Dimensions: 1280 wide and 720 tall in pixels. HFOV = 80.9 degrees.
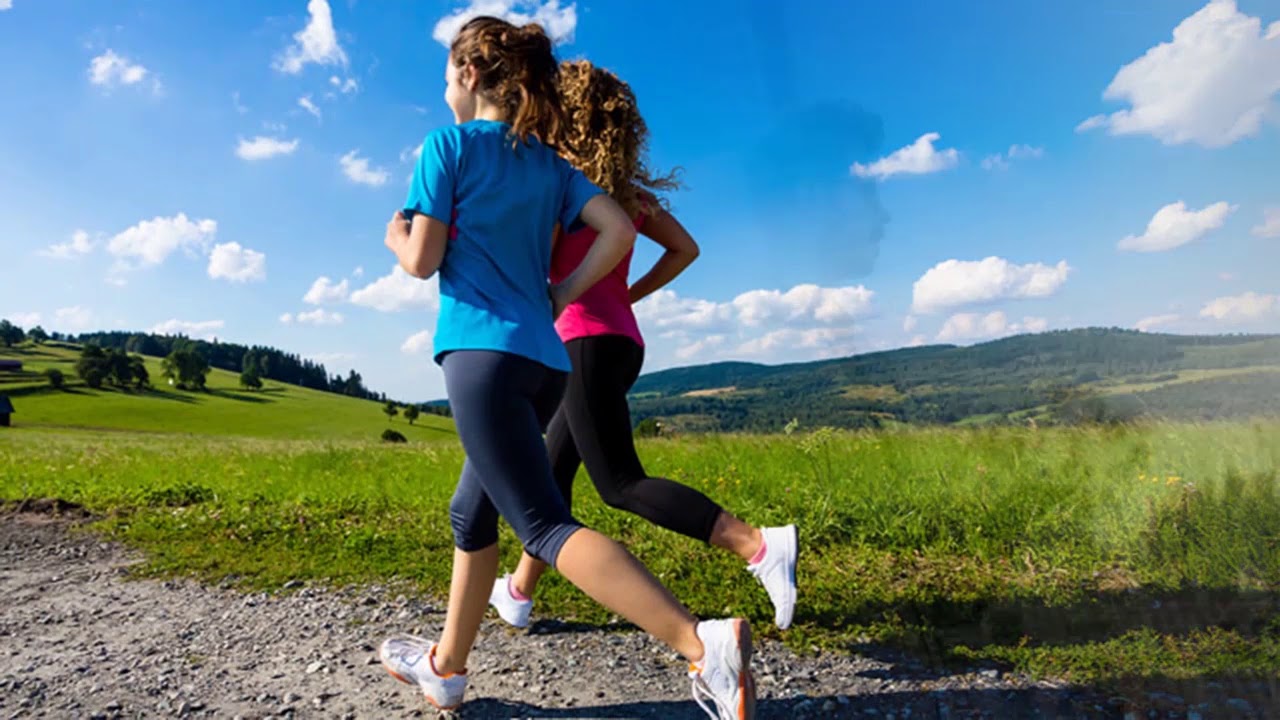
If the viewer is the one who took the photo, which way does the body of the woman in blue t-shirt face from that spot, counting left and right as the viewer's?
facing away from the viewer and to the left of the viewer

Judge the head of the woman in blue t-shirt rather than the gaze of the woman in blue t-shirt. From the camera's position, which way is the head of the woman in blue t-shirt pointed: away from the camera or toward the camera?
away from the camera

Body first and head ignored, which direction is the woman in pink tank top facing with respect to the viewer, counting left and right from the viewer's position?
facing away from the viewer and to the left of the viewer

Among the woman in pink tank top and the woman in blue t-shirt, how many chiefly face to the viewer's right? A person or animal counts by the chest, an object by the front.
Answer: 0

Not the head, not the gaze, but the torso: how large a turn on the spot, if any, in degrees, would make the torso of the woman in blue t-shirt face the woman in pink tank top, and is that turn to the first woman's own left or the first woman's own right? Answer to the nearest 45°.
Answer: approximately 90° to the first woman's own right

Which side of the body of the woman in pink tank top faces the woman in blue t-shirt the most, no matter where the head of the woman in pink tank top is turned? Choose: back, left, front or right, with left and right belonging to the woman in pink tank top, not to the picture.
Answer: left

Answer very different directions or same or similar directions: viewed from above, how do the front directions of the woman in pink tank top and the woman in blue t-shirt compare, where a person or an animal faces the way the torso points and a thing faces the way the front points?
same or similar directions
